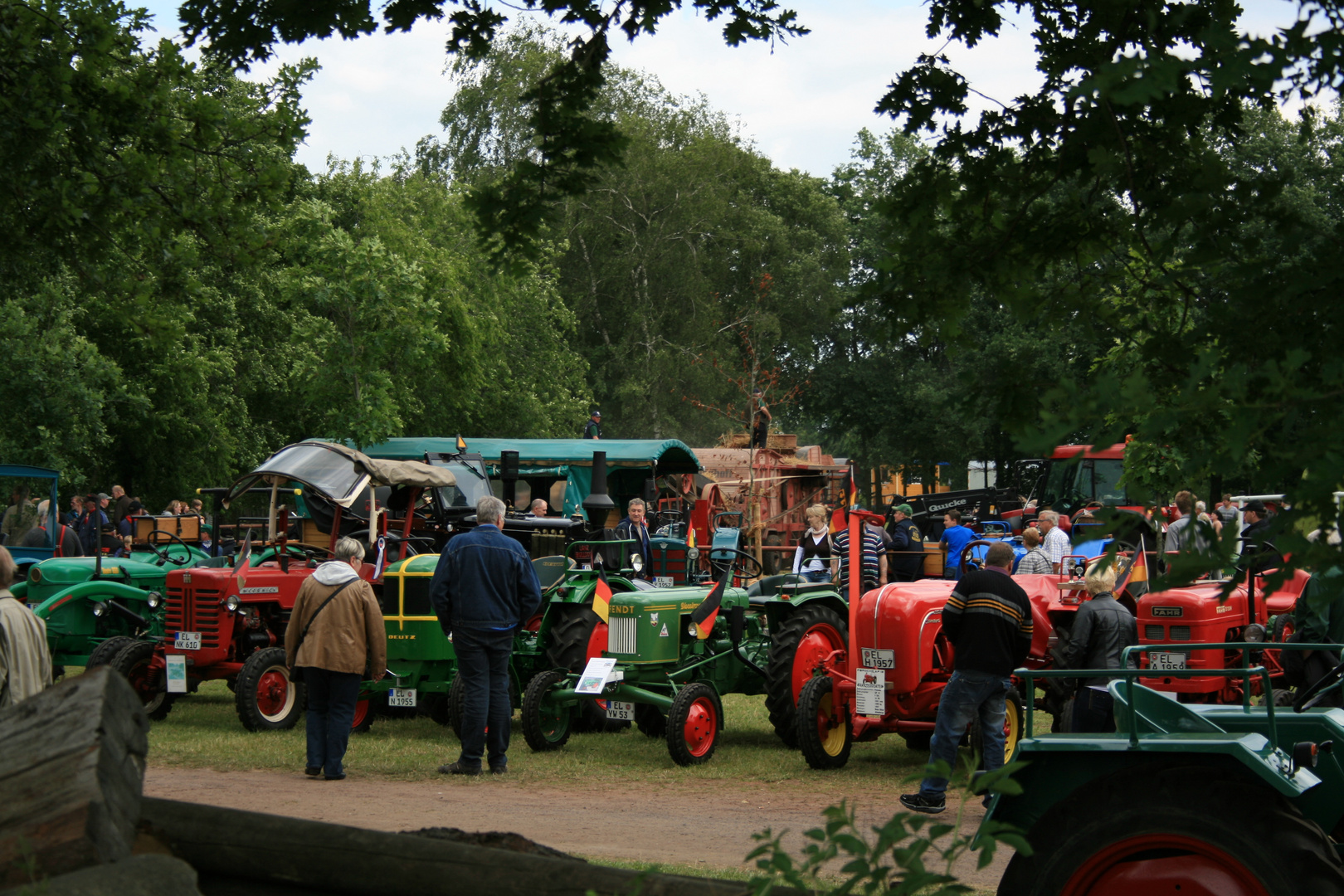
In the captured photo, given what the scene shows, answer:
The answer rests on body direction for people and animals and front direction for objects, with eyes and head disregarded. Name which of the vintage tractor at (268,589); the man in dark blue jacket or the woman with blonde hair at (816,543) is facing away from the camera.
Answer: the man in dark blue jacket

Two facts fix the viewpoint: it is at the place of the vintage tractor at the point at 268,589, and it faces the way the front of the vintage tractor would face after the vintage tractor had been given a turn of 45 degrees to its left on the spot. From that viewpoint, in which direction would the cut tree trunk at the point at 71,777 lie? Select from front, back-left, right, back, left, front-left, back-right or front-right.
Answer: front

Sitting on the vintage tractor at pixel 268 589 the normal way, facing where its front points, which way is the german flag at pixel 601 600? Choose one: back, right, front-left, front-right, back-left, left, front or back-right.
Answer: left

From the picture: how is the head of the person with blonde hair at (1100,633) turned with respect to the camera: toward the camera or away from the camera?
away from the camera

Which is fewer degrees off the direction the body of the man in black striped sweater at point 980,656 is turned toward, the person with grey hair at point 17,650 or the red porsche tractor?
the red porsche tractor

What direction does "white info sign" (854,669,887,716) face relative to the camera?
toward the camera

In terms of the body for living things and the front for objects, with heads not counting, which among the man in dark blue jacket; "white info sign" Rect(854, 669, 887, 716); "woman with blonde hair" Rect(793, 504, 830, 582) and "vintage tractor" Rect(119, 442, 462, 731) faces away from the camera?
the man in dark blue jacket

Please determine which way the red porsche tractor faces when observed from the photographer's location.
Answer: facing the viewer and to the left of the viewer

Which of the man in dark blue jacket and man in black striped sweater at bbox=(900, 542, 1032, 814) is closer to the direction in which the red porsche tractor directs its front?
the man in dark blue jacket

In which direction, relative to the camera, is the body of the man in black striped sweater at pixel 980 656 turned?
away from the camera

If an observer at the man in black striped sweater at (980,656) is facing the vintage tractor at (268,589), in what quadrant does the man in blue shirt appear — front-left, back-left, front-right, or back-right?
front-right

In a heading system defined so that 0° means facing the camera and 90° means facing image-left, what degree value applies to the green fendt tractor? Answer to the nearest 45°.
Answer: approximately 45°

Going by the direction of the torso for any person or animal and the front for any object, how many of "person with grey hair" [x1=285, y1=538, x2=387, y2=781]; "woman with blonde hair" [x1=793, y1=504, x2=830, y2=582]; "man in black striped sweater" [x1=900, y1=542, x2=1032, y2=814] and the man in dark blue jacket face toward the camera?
1

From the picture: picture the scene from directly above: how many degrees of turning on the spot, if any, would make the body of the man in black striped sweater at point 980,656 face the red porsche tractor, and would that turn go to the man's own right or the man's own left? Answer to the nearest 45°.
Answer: approximately 45° to the man's own left

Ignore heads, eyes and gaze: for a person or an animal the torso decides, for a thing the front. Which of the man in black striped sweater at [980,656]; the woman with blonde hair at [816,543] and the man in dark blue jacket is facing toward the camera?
the woman with blonde hair

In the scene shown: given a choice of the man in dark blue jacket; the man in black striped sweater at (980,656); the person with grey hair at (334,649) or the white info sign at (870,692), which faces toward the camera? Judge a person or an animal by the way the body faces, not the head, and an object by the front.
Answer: the white info sign

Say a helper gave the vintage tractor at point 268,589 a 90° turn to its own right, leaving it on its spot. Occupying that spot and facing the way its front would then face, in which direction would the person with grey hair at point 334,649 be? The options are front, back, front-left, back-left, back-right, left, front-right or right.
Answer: back-left

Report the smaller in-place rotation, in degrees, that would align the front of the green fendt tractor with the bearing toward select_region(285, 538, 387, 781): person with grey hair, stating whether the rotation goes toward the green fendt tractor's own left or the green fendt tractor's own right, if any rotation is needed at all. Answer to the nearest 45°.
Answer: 0° — it already faces them

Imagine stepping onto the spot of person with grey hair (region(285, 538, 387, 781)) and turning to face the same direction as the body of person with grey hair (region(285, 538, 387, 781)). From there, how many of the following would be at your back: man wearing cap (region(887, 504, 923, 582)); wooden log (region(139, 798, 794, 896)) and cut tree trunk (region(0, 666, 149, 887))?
2

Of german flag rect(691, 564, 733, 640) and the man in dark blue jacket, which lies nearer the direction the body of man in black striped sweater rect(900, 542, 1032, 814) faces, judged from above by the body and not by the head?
the german flag

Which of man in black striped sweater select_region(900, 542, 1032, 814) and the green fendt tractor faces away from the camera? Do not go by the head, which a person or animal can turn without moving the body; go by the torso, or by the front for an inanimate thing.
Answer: the man in black striped sweater
